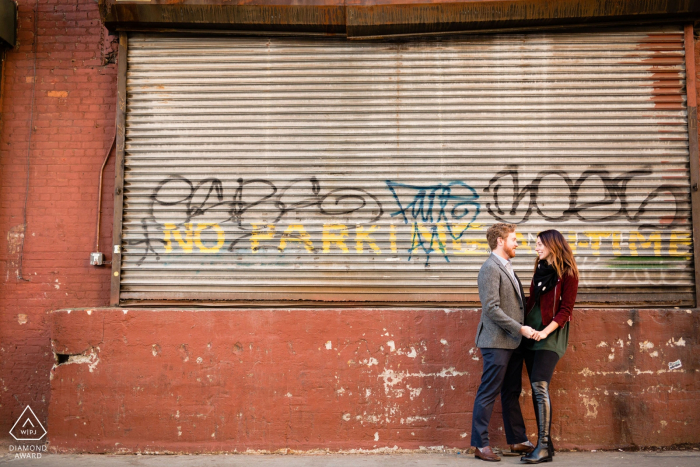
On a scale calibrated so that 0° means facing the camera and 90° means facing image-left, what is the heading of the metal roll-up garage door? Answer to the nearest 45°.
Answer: approximately 0°

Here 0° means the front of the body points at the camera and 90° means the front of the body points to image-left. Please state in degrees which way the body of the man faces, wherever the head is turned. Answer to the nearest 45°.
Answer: approximately 270°

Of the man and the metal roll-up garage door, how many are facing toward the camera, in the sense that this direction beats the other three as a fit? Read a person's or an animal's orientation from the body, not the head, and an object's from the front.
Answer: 1

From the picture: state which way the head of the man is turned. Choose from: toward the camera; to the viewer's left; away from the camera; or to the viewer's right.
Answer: to the viewer's right

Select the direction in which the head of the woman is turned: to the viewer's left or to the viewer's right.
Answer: to the viewer's left

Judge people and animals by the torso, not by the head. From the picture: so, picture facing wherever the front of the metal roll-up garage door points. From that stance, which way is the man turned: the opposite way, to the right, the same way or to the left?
to the left
